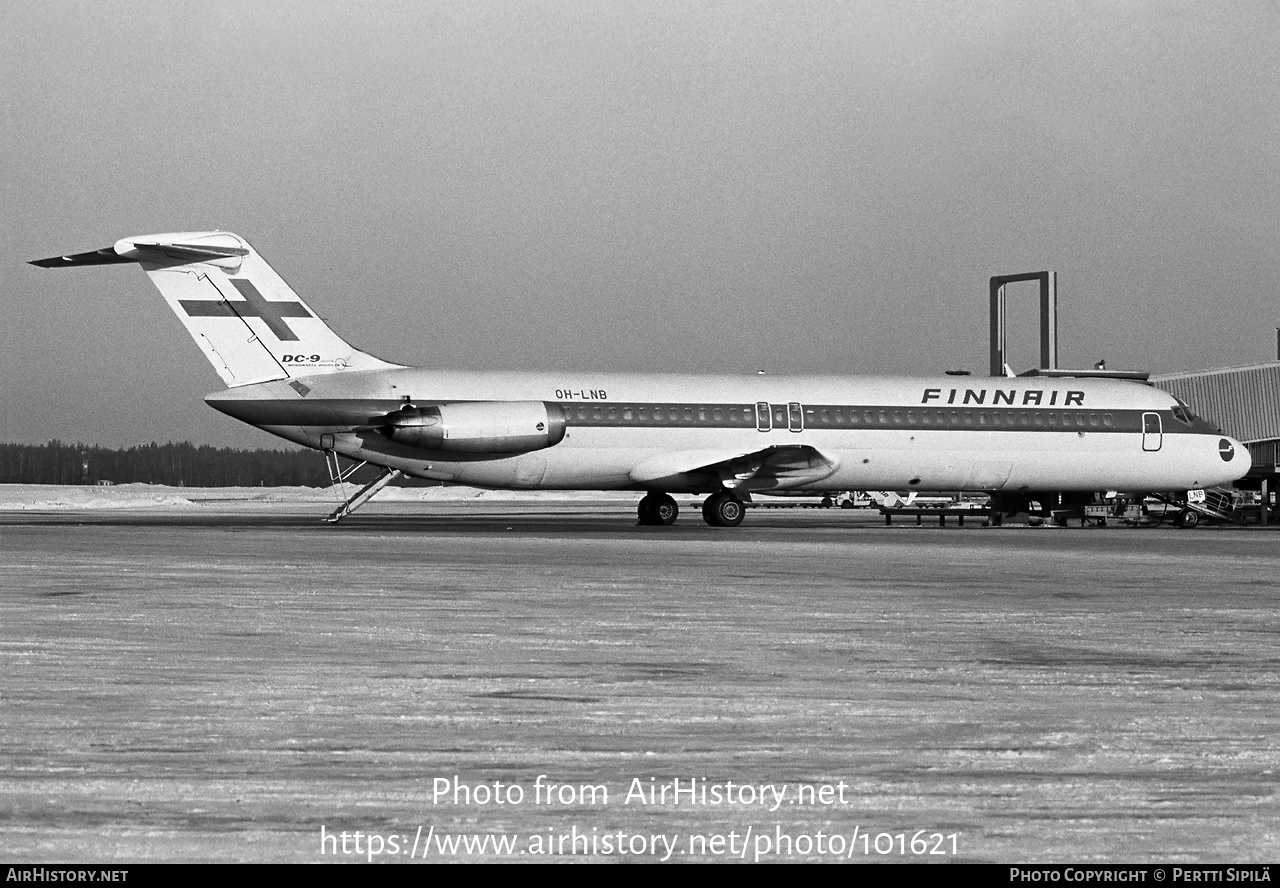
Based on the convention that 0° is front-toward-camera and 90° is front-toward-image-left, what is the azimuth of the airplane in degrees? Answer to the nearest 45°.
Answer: approximately 270°
